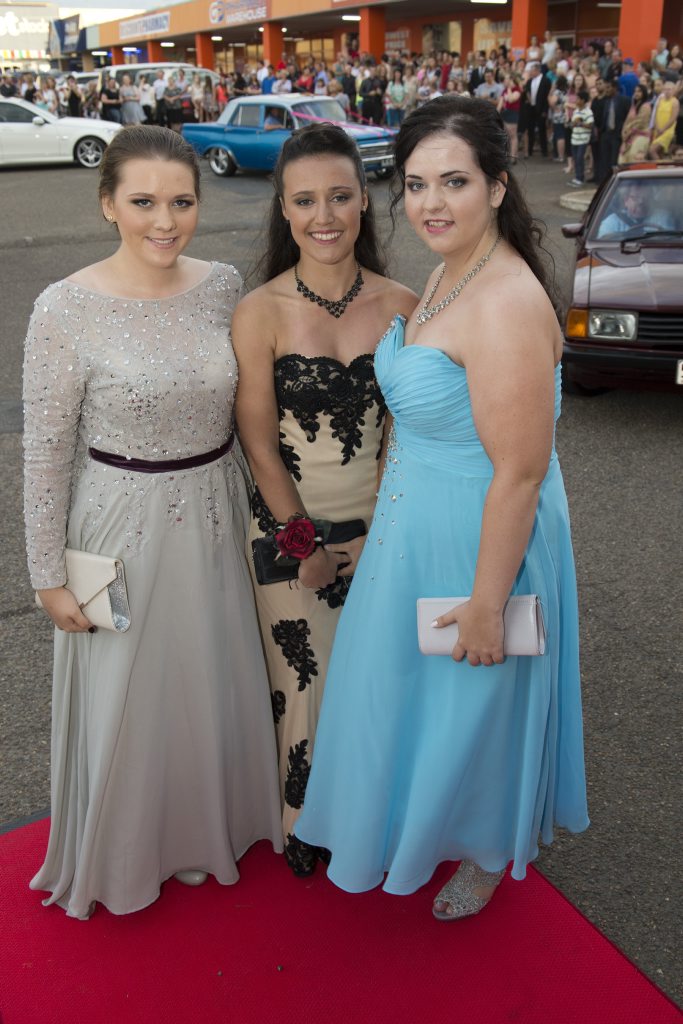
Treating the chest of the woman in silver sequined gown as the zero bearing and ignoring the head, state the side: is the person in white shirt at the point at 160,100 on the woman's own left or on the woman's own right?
on the woman's own left

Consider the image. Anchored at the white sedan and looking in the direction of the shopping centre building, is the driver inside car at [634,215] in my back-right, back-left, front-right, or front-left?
back-right

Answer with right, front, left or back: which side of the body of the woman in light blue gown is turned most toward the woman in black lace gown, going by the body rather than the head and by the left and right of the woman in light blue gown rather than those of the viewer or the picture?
right

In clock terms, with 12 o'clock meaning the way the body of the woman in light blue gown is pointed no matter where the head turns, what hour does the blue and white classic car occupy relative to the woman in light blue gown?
The blue and white classic car is roughly at 4 o'clock from the woman in light blue gown.

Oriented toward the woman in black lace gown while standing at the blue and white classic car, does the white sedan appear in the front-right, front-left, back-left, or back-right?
back-right

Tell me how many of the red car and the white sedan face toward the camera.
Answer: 1

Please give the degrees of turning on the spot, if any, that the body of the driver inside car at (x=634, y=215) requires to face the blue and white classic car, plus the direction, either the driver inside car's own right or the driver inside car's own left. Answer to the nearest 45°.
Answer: approximately 135° to the driver inside car's own right

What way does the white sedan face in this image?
to the viewer's right

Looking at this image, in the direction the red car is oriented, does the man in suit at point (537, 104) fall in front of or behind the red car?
behind

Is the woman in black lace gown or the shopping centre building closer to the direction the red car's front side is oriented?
the woman in black lace gown
